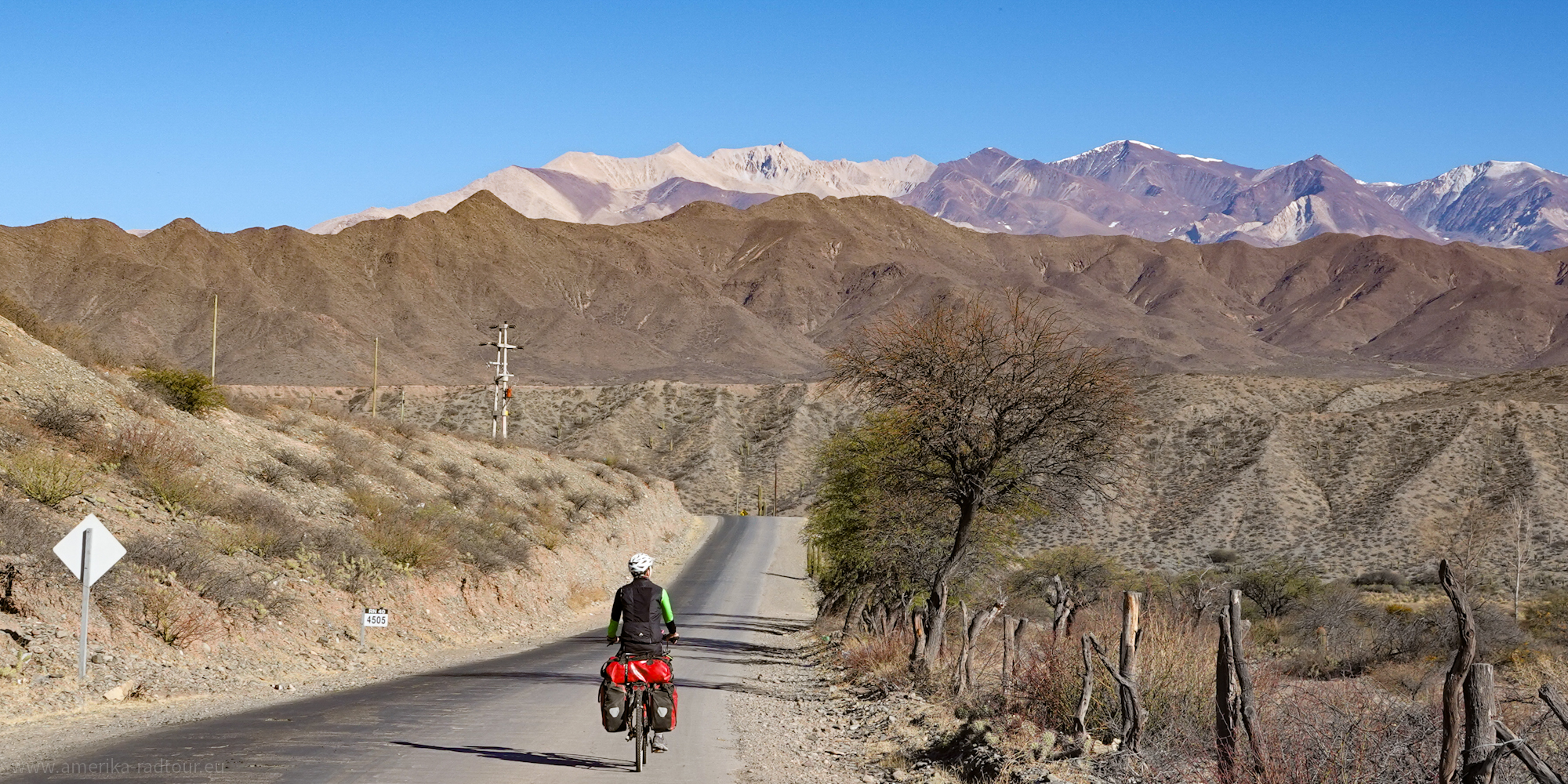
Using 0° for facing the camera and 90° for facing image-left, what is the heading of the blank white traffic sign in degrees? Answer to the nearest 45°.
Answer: approximately 180°

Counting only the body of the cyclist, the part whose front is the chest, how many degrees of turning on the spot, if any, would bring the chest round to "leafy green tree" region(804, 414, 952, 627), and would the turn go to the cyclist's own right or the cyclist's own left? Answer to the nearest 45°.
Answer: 0° — they already face it

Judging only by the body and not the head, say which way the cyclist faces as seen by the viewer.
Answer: away from the camera

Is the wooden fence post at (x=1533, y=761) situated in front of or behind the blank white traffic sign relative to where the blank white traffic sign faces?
behind

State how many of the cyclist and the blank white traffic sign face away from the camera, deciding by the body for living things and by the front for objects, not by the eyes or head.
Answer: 2

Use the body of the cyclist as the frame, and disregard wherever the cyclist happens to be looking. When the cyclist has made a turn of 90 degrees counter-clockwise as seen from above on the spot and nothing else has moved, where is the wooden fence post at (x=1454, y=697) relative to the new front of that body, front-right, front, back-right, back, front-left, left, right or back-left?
back-left
